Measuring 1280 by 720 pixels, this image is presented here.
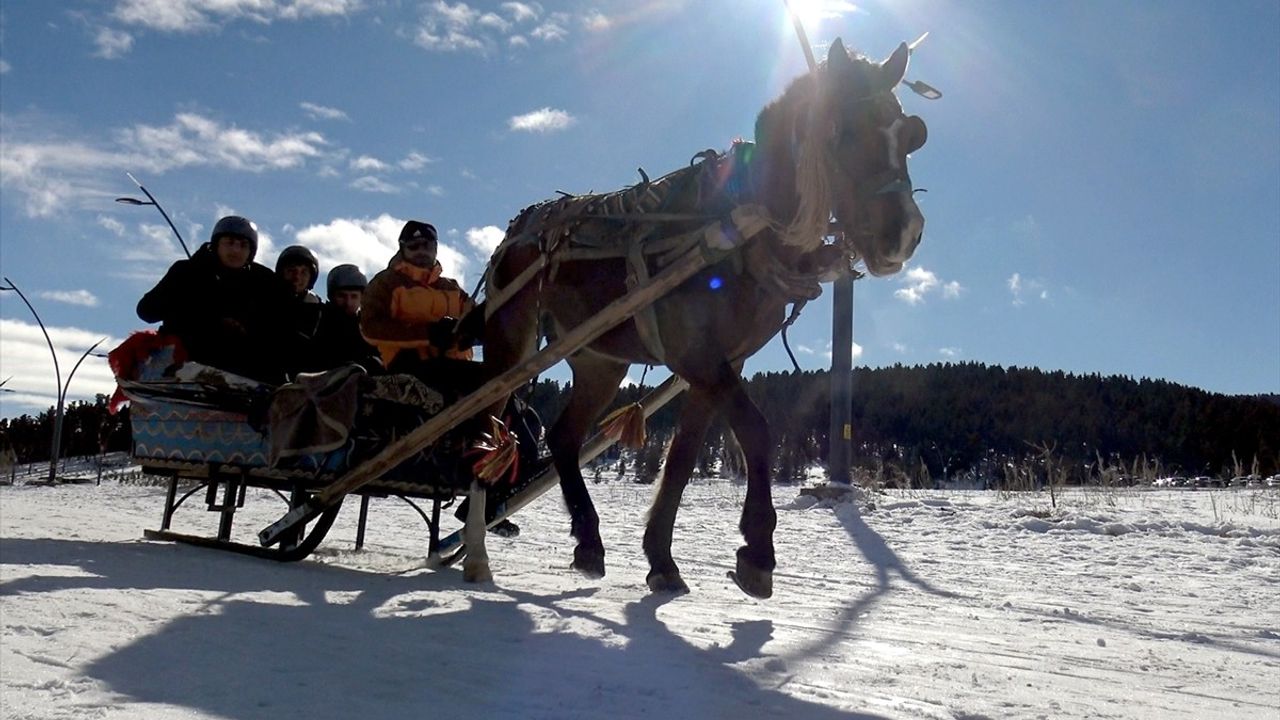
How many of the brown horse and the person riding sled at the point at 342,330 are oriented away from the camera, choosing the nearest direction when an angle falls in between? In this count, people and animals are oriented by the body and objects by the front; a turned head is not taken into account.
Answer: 0

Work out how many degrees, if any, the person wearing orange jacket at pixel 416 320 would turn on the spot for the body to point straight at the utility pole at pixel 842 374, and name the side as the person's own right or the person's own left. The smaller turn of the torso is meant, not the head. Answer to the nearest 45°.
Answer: approximately 90° to the person's own left

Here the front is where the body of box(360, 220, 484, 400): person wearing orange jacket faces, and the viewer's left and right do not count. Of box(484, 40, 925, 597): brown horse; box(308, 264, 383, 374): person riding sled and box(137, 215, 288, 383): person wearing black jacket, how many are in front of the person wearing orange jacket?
1

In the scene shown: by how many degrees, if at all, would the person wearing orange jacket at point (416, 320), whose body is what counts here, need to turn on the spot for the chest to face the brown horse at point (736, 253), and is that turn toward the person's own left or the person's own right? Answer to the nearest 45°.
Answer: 0° — they already face it

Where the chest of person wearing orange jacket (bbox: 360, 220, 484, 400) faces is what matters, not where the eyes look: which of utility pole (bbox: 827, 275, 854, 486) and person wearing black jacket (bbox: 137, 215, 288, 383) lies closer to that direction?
the utility pole

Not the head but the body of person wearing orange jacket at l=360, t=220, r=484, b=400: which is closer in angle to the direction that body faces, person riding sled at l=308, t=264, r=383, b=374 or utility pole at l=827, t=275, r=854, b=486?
the utility pole

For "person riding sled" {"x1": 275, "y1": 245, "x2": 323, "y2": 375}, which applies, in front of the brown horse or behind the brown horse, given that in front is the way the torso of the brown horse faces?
behind

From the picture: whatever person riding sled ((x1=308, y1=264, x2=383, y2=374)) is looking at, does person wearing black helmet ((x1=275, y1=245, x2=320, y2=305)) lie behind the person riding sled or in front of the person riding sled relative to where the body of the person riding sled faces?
behind

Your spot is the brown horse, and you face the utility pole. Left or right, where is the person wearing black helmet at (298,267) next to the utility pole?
left

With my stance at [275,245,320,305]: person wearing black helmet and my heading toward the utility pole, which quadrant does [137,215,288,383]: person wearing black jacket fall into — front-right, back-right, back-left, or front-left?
back-right

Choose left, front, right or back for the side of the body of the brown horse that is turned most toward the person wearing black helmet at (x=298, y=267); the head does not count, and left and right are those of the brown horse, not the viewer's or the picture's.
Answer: back

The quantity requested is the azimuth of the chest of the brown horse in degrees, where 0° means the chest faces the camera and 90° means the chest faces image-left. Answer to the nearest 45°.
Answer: approximately 315°
